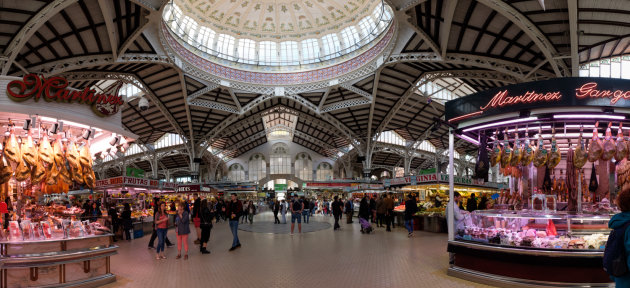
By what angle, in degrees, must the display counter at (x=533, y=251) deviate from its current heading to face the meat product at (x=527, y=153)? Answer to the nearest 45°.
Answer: approximately 180°

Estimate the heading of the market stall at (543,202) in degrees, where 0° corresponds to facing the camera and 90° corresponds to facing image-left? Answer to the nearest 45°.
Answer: approximately 0°

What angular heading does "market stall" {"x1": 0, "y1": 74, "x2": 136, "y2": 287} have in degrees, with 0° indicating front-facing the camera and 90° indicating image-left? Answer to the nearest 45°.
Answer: approximately 315°

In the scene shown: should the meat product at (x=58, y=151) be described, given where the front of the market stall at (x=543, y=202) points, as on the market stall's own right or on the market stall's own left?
on the market stall's own right
